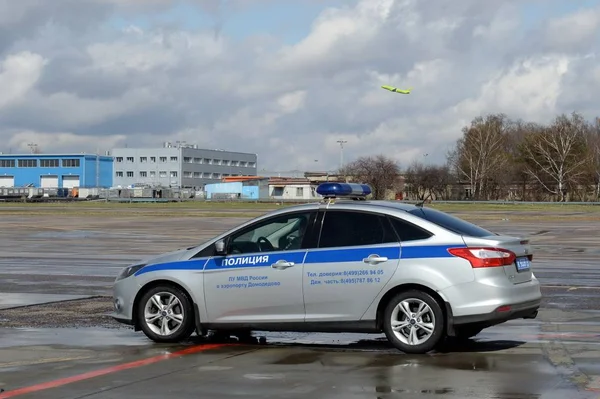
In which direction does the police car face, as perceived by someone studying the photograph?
facing to the left of the viewer
